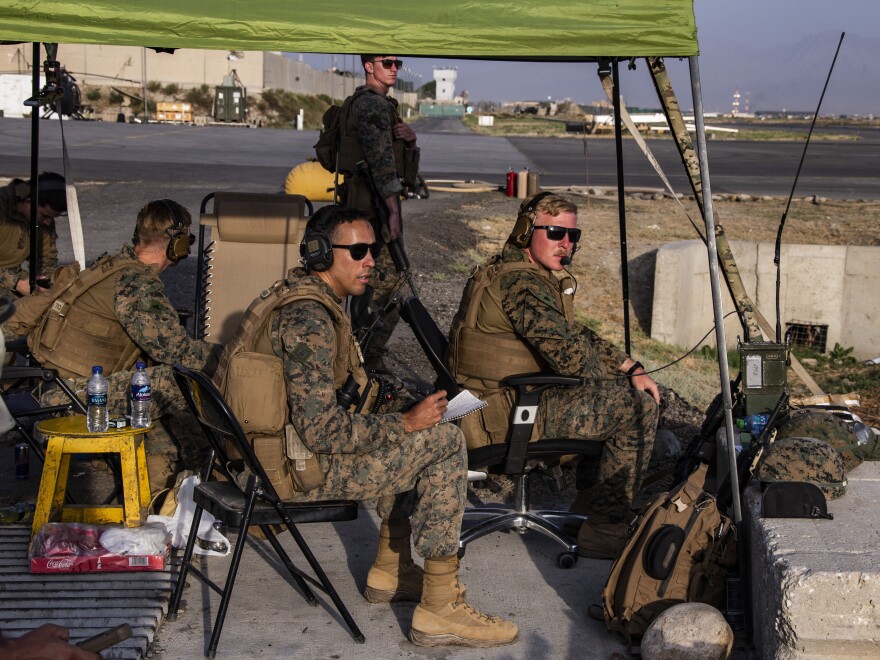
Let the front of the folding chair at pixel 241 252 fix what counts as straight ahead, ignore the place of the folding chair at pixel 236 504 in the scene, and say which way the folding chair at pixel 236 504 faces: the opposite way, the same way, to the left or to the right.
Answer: to the left

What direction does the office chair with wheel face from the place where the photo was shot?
facing to the right of the viewer

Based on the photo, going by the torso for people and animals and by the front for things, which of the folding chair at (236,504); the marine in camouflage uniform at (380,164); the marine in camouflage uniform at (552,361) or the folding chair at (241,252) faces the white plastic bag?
the folding chair at (241,252)

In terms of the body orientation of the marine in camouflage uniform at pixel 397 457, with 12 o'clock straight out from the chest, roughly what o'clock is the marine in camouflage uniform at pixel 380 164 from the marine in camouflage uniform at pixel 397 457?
the marine in camouflage uniform at pixel 380 164 is roughly at 9 o'clock from the marine in camouflage uniform at pixel 397 457.

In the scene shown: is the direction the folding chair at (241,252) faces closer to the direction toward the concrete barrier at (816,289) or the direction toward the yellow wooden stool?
the yellow wooden stool

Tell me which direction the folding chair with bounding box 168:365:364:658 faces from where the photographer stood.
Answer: facing to the right of the viewer

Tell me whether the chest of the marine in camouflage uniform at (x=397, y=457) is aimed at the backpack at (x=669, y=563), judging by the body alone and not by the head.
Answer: yes

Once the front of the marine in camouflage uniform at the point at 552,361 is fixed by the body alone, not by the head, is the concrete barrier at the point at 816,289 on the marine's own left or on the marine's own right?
on the marine's own left
